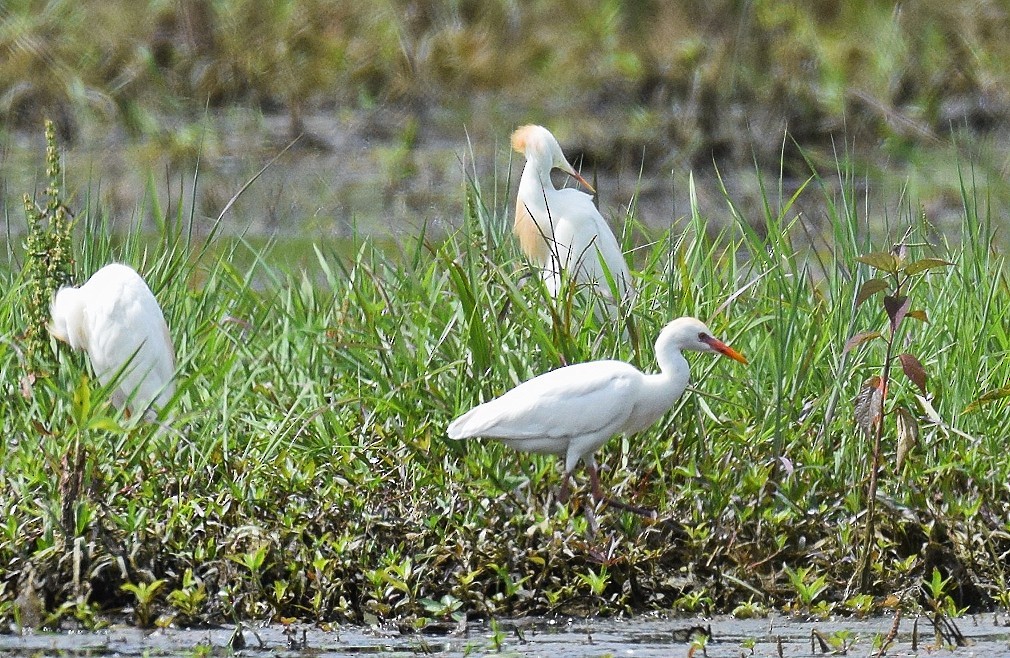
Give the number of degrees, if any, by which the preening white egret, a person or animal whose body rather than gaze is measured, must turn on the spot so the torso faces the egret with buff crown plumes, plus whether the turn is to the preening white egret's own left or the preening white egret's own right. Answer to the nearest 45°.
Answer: approximately 180°

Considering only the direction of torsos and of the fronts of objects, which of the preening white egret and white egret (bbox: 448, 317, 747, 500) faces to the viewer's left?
the preening white egret

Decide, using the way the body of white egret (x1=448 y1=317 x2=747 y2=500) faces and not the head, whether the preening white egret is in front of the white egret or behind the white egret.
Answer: behind

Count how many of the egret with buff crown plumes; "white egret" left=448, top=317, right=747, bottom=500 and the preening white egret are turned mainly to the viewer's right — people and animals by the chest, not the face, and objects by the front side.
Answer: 1

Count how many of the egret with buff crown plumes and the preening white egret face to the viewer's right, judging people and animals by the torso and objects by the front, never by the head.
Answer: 0

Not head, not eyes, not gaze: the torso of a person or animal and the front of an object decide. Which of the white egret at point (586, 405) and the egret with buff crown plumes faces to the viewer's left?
the egret with buff crown plumes

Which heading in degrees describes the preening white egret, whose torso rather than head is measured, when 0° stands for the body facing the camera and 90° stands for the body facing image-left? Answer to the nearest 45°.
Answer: approximately 90°

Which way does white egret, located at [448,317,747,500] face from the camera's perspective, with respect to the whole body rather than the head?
to the viewer's right

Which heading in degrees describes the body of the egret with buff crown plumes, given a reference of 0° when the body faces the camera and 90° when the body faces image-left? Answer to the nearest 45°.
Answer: approximately 90°

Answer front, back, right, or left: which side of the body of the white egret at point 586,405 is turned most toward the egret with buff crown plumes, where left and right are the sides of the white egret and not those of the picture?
left
